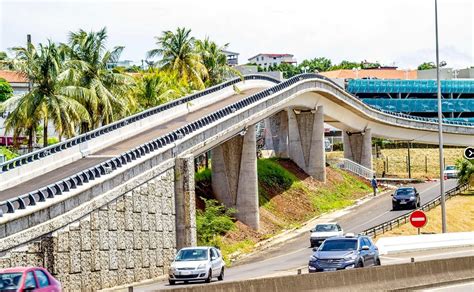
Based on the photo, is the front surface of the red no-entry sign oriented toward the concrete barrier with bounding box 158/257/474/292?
yes

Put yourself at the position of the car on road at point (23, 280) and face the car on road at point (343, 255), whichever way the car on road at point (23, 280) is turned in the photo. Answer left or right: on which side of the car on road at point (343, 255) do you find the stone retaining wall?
left

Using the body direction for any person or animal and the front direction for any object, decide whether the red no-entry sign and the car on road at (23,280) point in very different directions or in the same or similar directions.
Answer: same or similar directions

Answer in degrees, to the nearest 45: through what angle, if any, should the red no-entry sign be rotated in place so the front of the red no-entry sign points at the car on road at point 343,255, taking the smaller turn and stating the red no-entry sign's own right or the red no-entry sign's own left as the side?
0° — it already faces it

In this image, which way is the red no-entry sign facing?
toward the camera

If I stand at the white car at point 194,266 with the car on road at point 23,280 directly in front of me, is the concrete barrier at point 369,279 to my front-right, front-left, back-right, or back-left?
front-left

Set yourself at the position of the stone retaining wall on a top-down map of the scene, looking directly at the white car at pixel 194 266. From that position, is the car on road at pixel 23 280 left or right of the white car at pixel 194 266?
right

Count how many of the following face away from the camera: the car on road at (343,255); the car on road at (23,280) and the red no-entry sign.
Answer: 0

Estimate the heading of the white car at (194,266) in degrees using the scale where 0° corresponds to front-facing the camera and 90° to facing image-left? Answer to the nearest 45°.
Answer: approximately 45°

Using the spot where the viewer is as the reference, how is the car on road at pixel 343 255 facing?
facing the viewer and to the left of the viewer

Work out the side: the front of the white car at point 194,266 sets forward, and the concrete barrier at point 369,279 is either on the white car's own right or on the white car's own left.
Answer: on the white car's own left
